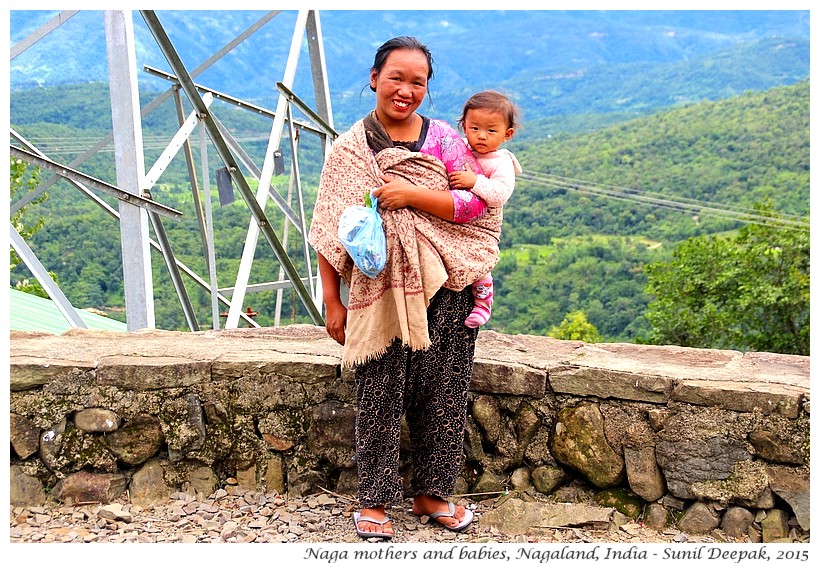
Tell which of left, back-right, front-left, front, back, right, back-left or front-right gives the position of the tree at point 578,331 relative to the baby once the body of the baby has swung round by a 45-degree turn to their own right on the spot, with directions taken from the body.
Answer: right

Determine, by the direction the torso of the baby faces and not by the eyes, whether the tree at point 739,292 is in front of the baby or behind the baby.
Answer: behind

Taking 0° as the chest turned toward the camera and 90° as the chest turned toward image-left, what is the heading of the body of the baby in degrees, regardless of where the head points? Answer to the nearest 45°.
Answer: approximately 45°
